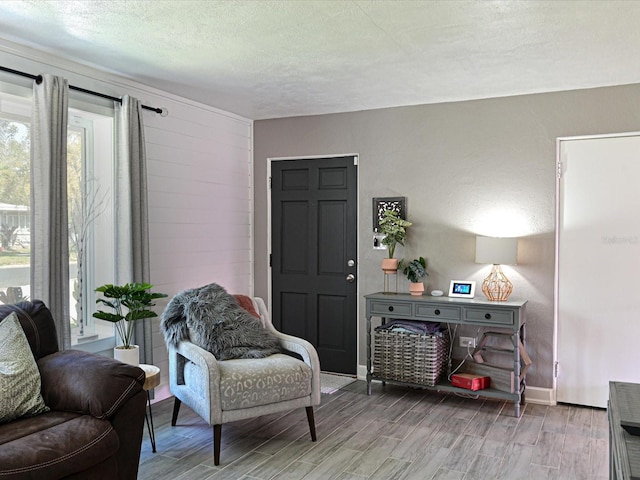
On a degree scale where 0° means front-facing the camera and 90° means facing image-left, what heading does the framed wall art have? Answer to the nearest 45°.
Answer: approximately 0°

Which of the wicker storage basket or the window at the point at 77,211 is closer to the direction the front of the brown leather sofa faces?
the wicker storage basket

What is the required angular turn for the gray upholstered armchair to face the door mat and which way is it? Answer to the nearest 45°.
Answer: approximately 90° to its left

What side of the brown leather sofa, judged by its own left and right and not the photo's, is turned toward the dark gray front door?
left

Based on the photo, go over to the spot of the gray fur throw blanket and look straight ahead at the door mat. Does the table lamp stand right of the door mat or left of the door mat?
right

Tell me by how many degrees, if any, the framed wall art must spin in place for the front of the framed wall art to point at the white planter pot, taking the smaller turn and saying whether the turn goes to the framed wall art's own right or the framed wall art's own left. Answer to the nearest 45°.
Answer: approximately 45° to the framed wall art's own right

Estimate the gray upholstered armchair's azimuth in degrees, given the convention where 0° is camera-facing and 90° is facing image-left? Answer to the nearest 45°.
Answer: approximately 315°

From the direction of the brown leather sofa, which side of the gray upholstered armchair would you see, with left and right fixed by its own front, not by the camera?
right
